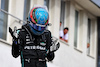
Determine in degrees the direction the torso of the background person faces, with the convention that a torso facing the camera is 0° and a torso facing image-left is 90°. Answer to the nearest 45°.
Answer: approximately 45°
